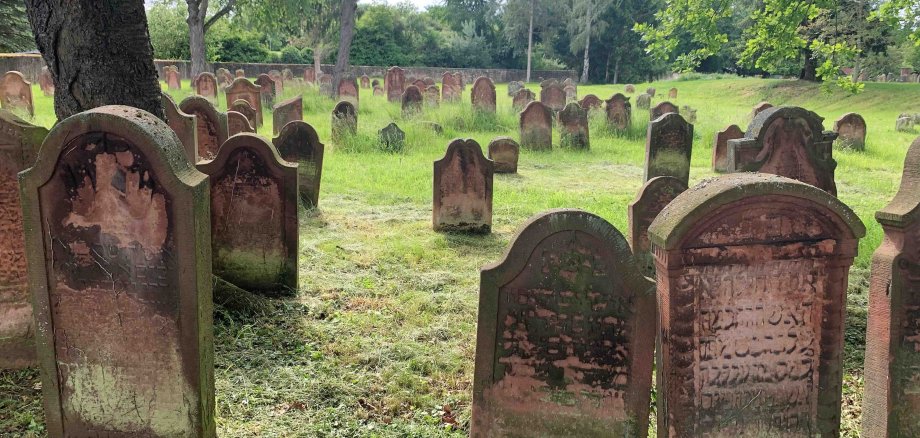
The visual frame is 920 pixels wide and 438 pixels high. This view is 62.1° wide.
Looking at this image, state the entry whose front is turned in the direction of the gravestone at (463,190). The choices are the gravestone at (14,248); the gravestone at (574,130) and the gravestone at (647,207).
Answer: the gravestone at (574,130)

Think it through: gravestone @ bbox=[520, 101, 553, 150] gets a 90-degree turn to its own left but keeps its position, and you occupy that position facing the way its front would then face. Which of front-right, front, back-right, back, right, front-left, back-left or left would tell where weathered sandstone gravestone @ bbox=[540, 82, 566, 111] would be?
left

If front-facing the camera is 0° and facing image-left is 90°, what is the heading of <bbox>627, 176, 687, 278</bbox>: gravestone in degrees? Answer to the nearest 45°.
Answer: approximately 0°

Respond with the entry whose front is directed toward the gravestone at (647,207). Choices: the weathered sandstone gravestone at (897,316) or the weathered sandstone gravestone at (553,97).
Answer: the weathered sandstone gravestone at (553,97)

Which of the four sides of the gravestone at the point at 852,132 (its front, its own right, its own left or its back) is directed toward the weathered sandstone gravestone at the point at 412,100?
right

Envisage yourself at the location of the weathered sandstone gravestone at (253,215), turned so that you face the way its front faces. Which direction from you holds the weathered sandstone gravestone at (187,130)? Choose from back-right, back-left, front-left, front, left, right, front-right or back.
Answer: back-right

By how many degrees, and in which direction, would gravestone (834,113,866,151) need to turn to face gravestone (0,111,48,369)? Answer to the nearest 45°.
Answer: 0° — it already faces it

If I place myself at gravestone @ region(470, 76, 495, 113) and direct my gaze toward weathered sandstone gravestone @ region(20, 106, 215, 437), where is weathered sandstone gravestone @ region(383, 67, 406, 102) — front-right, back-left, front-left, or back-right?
back-right
